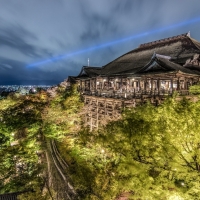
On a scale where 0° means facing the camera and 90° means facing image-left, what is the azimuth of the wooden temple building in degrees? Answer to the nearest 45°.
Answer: approximately 45°
